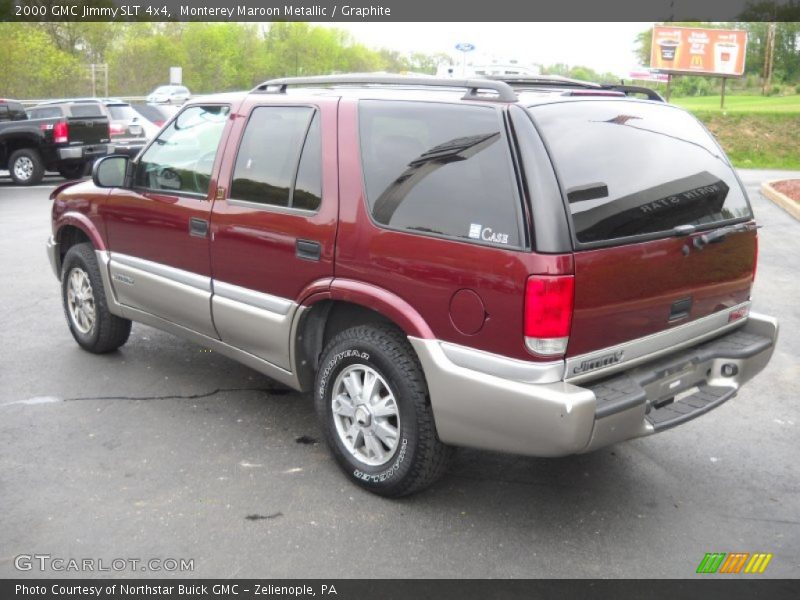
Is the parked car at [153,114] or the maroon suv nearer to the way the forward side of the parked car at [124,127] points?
the parked car

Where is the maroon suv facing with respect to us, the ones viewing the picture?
facing away from the viewer and to the left of the viewer

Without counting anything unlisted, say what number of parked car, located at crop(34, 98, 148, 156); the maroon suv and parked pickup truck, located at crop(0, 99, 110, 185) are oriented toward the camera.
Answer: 0

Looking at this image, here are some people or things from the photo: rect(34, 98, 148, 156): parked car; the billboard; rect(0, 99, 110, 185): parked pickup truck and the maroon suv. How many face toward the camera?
1

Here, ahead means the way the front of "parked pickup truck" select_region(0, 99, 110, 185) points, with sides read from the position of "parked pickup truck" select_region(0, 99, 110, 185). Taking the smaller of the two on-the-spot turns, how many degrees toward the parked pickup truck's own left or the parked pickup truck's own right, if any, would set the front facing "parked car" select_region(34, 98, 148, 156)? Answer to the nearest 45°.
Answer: approximately 90° to the parked pickup truck's own right

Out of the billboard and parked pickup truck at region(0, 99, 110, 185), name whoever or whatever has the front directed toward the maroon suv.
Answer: the billboard

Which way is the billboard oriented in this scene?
toward the camera

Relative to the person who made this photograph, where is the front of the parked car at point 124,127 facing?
facing away from the viewer and to the left of the viewer

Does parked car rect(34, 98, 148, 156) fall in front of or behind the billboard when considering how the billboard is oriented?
in front

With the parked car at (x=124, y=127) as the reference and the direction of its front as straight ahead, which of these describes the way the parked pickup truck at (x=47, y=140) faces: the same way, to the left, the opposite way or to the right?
the same way

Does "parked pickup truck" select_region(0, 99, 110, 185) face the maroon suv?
no

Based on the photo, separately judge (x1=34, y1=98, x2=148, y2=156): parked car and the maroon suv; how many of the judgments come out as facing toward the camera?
0

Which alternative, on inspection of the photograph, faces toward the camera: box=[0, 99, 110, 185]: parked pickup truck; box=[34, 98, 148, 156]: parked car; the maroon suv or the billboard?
the billboard

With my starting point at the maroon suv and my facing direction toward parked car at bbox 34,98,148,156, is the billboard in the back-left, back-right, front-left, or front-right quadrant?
front-right

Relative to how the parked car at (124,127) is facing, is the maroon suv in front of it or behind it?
behind

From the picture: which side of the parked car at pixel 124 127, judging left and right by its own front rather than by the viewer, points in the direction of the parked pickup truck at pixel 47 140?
left

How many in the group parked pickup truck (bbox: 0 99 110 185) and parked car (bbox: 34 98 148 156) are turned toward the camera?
0

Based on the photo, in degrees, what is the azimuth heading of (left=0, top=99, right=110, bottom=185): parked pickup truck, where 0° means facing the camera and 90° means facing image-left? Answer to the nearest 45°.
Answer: approximately 135°

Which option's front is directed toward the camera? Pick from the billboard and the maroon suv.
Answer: the billboard

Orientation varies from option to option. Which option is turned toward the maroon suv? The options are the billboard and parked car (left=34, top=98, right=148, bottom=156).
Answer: the billboard

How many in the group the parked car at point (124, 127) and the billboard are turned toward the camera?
1
